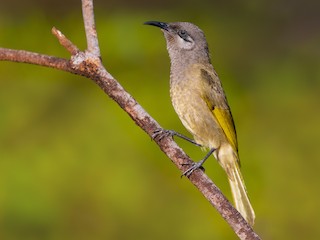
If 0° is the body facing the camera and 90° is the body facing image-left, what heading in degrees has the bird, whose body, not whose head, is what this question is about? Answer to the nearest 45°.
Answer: approximately 90°
